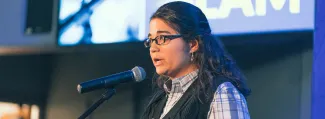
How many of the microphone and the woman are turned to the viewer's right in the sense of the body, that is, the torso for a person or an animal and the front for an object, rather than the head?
1

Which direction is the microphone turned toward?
to the viewer's right
